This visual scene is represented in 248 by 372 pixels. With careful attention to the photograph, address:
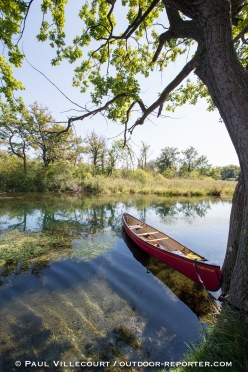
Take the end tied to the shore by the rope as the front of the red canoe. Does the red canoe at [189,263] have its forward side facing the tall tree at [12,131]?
no
